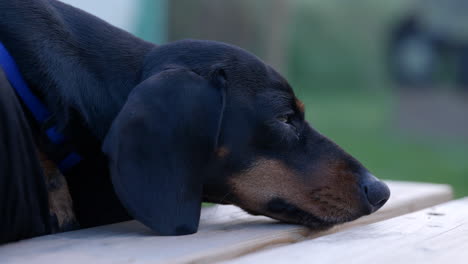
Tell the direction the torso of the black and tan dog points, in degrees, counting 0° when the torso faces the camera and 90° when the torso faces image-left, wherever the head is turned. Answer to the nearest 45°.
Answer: approximately 270°
